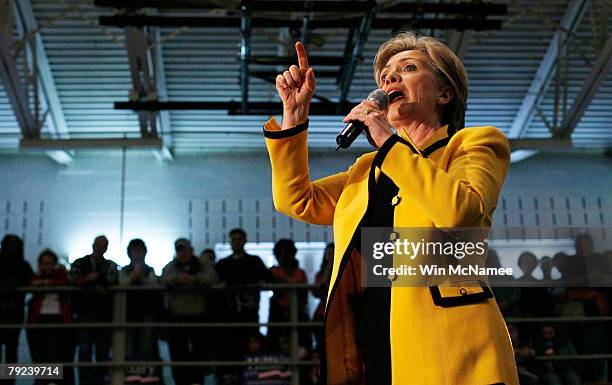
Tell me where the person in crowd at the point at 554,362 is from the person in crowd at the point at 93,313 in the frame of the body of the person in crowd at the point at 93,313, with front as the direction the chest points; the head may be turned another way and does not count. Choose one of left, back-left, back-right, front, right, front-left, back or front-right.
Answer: left

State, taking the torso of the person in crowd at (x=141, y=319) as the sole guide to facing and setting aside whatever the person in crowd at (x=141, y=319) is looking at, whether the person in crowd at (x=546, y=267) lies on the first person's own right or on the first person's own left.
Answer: on the first person's own left

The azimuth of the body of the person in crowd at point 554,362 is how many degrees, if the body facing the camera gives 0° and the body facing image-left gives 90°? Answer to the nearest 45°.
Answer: approximately 0°

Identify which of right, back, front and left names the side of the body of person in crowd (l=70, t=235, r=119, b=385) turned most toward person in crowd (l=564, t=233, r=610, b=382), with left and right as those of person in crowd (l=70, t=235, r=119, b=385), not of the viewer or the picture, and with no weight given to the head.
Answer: left

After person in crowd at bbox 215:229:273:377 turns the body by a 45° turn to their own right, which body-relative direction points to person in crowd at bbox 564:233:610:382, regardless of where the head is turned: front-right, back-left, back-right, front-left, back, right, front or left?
back-left

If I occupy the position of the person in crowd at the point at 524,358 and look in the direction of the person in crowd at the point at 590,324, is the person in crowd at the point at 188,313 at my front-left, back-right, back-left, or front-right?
back-left

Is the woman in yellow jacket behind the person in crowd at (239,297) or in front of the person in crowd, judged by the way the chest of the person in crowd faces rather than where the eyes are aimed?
in front

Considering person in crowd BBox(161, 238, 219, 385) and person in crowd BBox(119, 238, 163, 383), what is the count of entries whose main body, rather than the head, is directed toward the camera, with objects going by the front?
2

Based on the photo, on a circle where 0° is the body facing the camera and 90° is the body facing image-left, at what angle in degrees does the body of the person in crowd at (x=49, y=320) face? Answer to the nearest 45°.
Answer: approximately 0°

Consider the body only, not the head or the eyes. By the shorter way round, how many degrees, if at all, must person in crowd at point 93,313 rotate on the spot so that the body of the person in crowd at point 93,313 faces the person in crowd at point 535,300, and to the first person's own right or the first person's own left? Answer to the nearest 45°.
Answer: approximately 90° to the first person's own left
